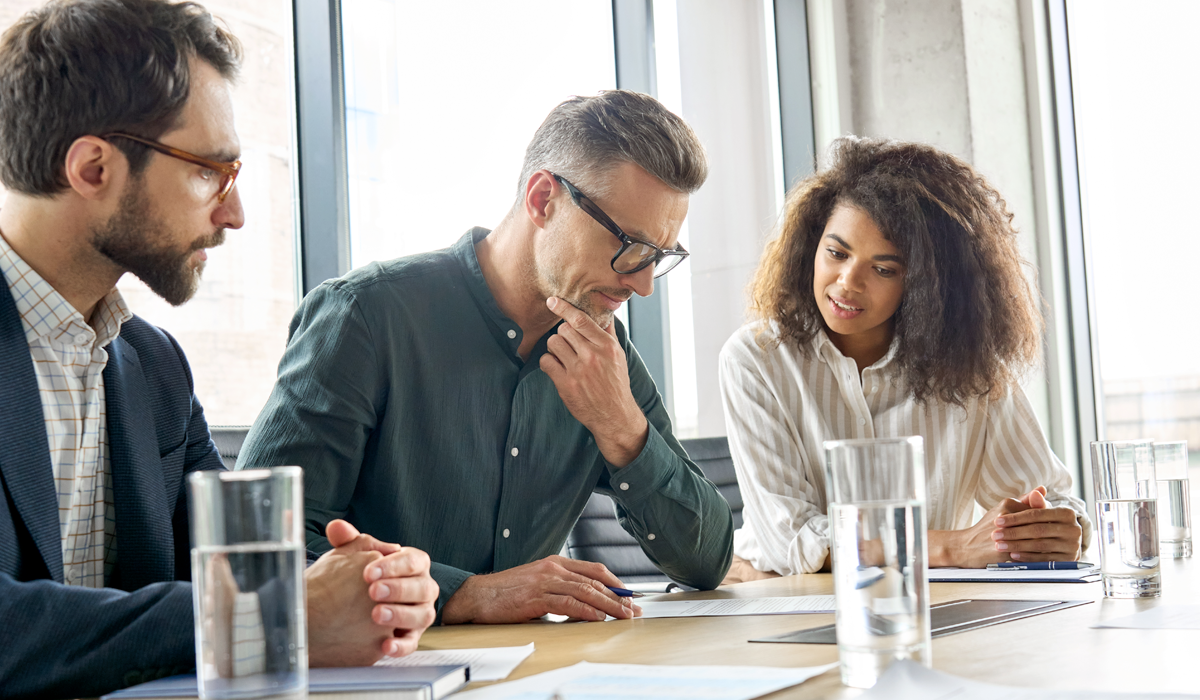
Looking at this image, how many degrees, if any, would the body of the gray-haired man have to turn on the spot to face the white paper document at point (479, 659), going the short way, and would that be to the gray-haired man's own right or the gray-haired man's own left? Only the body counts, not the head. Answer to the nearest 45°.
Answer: approximately 45° to the gray-haired man's own right

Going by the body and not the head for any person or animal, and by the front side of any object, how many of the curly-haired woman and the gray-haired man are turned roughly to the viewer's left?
0

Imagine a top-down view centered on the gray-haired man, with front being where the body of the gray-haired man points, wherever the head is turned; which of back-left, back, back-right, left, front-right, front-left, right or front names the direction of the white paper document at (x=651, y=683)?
front-right

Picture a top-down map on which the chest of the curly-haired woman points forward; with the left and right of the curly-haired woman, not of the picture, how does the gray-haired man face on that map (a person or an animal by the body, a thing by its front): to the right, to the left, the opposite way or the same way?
to the left

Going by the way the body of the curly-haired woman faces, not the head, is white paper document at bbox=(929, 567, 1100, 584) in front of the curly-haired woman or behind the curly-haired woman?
in front

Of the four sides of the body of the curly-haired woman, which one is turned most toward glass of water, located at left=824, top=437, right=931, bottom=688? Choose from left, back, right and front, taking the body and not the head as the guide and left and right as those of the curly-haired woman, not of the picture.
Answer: front

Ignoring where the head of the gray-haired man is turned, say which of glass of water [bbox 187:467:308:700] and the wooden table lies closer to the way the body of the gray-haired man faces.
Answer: the wooden table

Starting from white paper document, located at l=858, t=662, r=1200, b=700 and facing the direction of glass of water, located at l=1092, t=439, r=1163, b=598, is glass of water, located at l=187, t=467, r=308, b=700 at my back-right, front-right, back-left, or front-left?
back-left

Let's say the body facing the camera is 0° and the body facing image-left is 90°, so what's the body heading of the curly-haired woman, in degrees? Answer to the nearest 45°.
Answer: approximately 0°

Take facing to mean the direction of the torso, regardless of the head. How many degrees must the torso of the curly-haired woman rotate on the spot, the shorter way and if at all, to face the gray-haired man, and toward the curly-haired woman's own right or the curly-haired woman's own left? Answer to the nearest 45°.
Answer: approximately 45° to the curly-haired woman's own right
